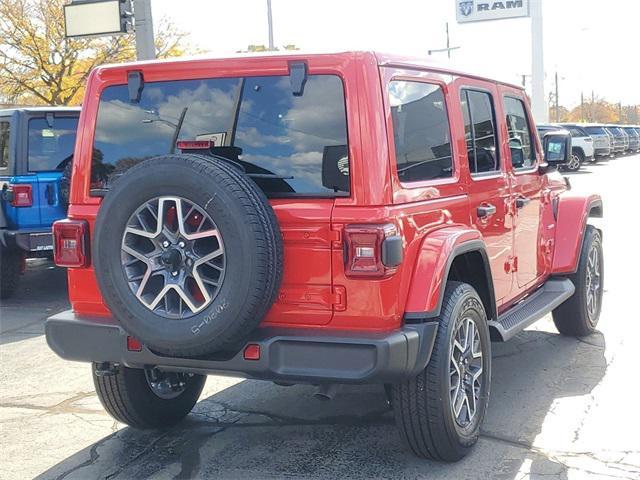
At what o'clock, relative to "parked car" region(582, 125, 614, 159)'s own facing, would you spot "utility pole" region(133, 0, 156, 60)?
The utility pole is roughly at 2 o'clock from the parked car.

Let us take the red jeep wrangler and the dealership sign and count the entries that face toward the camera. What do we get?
1

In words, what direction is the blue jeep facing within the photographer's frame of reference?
facing away from the viewer and to the left of the viewer

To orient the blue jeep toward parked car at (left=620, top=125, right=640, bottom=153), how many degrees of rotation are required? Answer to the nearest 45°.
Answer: approximately 90° to its right

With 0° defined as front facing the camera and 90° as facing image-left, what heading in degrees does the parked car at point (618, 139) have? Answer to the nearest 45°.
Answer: approximately 315°

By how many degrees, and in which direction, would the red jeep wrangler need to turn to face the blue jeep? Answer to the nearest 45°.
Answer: approximately 90° to its left

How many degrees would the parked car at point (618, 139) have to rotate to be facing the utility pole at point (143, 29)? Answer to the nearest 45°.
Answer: approximately 45° to its right

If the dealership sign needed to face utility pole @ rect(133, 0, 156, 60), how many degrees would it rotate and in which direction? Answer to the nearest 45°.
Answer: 0° — it already faces it

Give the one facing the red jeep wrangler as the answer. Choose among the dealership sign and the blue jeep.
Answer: the dealership sign

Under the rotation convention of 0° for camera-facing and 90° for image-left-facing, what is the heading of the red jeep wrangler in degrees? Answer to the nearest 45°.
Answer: approximately 225°

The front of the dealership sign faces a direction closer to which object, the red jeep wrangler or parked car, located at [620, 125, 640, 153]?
the red jeep wrangler
